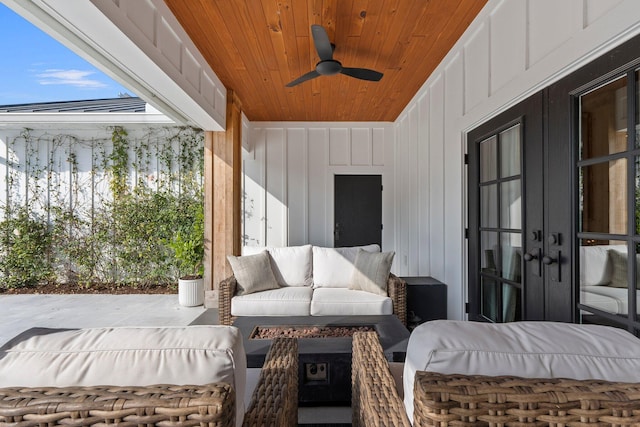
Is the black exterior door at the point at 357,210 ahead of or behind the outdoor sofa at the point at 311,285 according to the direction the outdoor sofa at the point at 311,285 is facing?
behind

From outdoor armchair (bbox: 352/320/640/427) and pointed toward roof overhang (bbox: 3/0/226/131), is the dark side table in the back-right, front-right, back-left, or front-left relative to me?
front-right

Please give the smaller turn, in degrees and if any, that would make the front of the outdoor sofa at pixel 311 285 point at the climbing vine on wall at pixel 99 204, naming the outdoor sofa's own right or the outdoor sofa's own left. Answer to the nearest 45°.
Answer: approximately 135° to the outdoor sofa's own right

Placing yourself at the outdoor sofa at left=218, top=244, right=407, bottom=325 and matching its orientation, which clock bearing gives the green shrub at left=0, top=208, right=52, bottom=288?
The green shrub is roughly at 4 o'clock from the outdoor sofa.

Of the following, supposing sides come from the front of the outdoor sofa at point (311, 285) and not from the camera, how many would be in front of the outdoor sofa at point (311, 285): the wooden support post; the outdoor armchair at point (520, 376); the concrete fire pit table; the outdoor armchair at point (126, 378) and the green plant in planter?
3

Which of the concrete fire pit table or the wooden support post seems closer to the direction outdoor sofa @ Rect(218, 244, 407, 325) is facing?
the concrete fire pit table

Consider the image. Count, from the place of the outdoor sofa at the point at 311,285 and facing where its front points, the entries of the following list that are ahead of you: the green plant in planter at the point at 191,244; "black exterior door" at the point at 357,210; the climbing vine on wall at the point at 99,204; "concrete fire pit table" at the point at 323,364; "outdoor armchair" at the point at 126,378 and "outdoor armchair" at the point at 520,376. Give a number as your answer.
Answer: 3

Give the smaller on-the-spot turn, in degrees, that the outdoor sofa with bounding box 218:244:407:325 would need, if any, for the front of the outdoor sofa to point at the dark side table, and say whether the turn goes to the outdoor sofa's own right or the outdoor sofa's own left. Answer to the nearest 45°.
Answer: approximately 90° to the outdoor sofa's own left

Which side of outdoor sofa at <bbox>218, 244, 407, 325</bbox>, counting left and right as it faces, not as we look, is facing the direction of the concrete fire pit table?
front

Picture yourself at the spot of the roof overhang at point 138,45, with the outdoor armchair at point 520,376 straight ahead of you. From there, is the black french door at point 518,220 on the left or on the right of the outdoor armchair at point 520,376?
left

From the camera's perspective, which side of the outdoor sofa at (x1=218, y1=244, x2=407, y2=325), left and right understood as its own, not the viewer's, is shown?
front

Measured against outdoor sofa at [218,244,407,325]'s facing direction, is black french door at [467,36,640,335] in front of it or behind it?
in front
